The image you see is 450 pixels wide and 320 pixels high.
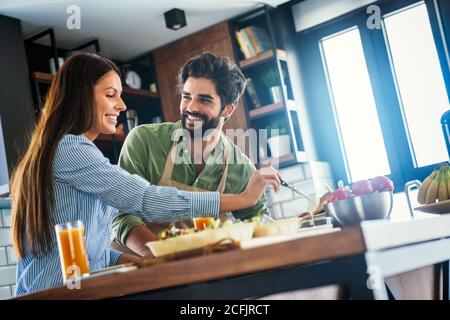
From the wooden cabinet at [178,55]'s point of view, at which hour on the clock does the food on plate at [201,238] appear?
The food on plate is roughly at 12 o'clock from the wooden cabinet.

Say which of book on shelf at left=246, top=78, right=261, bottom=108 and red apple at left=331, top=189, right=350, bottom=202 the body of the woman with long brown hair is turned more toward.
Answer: the red apple

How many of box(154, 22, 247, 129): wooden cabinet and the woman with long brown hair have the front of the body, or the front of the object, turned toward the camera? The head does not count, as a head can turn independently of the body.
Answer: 1

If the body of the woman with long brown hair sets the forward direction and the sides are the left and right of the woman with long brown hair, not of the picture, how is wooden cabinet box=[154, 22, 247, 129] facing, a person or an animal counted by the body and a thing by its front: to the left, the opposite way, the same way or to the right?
to the right

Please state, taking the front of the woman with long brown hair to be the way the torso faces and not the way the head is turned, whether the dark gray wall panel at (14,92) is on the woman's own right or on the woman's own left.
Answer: on the woman's own left

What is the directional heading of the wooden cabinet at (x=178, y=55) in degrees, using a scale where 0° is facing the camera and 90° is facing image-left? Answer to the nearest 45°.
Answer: approximately 0°

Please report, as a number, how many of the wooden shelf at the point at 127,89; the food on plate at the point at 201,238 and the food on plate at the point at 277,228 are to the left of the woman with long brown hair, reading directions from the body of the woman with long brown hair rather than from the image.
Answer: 1

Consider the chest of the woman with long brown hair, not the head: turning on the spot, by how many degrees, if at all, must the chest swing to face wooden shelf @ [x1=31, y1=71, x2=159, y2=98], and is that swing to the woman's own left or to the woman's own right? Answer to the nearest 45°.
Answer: approximately 90° to the woman's own left

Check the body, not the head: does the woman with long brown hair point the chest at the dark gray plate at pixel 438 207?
yes

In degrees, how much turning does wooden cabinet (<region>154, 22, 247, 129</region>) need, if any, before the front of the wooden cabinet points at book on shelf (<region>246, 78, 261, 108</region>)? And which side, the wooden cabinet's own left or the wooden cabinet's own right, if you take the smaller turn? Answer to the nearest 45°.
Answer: approximately 45° to the wooden cabinet's own left

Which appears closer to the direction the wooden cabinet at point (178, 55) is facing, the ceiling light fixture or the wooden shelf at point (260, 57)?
the ceiling light fixture

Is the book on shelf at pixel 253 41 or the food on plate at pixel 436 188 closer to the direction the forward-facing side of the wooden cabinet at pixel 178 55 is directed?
the food on plate

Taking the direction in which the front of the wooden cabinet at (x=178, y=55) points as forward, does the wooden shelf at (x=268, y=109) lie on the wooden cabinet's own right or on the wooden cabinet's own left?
on the wooden cabinet's own left

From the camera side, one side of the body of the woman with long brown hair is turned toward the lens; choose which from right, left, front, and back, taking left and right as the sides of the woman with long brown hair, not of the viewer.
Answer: right
